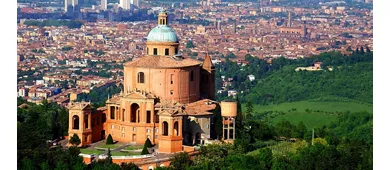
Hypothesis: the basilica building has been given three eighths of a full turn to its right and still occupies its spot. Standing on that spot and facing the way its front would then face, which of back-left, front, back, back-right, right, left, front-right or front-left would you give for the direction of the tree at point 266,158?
back-right

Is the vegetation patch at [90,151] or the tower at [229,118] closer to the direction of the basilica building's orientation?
the vegetation patch

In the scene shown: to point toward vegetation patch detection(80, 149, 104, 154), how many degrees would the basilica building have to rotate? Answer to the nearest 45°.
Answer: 0° — it already faces it

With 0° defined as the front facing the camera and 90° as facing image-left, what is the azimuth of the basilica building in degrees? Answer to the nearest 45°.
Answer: approximately 45°

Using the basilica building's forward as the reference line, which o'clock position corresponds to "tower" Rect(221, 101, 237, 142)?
The tower is roughly at 8 o'clock from the basilica building.

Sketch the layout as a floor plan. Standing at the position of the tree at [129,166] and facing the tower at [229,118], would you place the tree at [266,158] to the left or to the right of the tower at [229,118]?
right

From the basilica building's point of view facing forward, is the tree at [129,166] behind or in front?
in front

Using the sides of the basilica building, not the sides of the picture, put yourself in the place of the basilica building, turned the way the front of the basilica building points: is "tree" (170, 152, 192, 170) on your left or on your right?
on your left

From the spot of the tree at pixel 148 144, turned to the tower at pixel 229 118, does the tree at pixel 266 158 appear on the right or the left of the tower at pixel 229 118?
right
